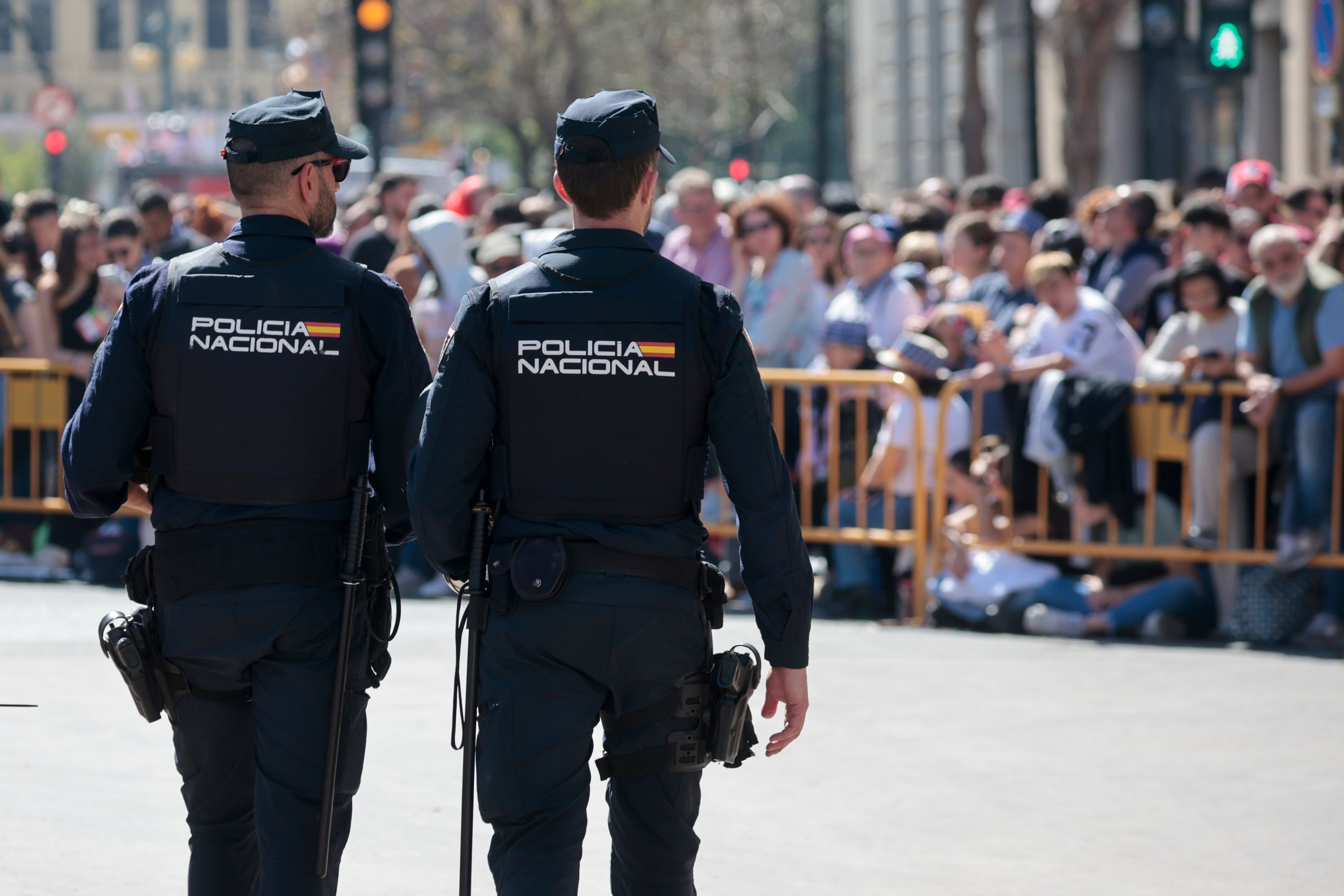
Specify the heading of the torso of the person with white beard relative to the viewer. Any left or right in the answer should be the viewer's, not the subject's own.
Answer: facing the viewer and to the left of the viewer

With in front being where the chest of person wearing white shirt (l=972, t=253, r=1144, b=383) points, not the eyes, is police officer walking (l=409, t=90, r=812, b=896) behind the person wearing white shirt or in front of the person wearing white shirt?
in front

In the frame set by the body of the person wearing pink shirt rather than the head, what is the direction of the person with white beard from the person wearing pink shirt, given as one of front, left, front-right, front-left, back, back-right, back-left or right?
front-left

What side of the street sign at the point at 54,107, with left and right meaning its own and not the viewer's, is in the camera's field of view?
front

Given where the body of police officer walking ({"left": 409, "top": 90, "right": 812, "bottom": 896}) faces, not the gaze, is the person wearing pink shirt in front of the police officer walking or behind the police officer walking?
in front

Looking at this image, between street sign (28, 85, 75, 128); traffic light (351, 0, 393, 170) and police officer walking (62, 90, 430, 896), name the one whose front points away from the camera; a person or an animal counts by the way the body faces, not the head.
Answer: the police officer walking

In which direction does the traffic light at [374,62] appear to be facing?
toward the camera

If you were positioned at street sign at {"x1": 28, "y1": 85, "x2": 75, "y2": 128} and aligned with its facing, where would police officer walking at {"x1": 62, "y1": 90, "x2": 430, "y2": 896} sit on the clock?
The police officer walking is roughly at 12 o'clock from the street sign.

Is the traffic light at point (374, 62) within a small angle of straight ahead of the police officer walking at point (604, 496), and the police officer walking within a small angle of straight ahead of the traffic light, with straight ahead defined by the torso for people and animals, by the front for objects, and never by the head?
yes

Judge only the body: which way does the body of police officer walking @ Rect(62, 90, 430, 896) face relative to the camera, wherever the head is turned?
away from the camera
